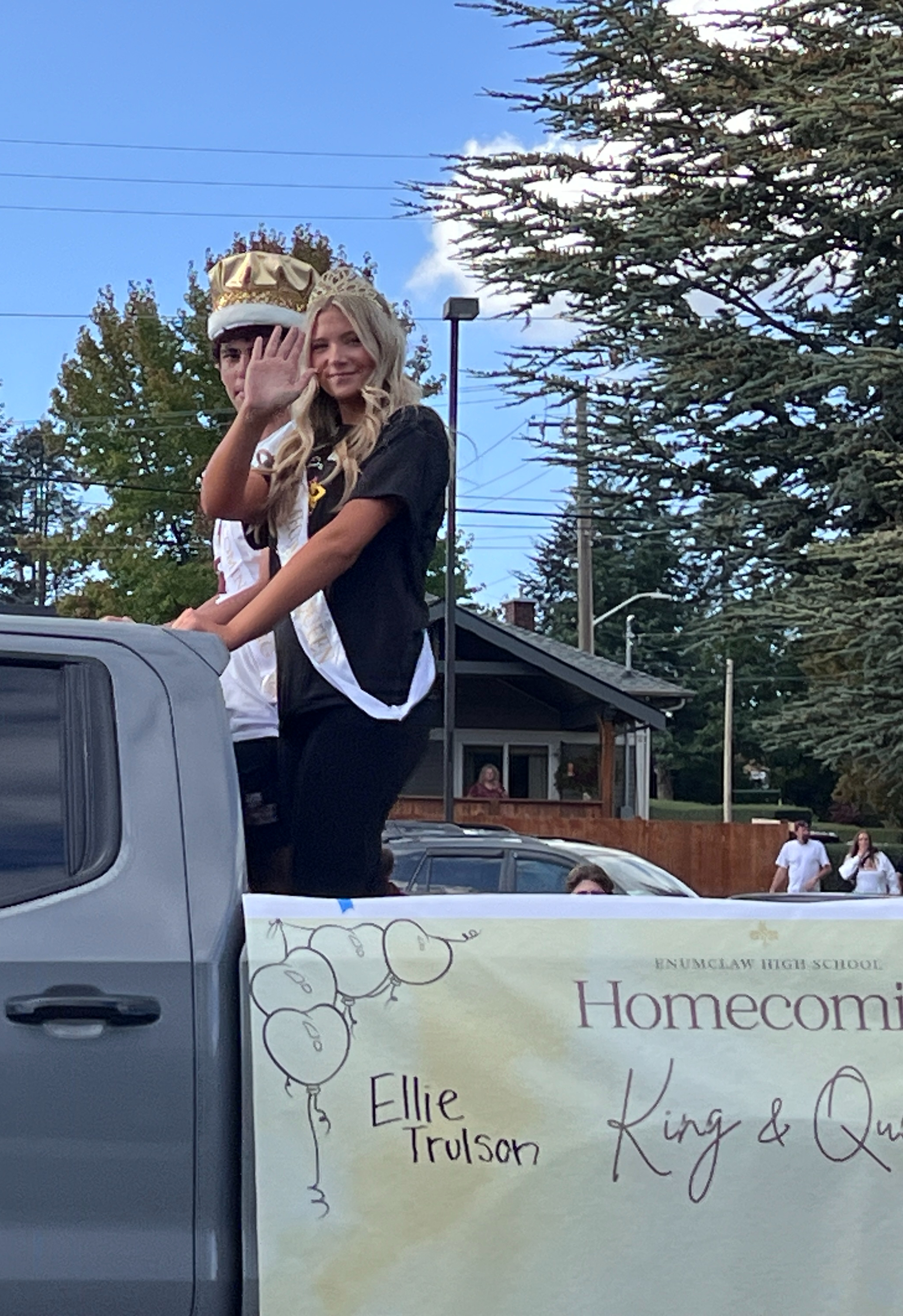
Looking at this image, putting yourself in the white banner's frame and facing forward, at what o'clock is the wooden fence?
The wooden fence is roughly at 6 o'clock from the white banner.

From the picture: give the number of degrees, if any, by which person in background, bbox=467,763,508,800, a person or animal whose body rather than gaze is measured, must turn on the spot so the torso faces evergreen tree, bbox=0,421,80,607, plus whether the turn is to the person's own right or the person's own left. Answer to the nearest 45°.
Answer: approximately 135° to the person's own right

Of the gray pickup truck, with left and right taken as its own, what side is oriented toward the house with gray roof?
right

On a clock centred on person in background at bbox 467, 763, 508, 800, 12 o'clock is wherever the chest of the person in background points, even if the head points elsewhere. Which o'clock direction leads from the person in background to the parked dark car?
The parked dark car is roughly at 12 o'clock from the person in background.

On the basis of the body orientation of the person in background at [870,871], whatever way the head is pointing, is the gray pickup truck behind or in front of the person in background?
in front

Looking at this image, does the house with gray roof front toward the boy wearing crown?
yes

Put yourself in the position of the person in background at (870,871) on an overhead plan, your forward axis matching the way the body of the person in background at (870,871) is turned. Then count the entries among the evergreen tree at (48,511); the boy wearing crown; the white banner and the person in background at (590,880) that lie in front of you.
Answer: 3

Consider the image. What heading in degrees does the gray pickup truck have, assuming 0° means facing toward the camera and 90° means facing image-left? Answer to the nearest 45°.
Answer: approximately 90°

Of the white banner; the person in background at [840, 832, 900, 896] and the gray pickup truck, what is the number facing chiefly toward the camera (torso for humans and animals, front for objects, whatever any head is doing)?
2
